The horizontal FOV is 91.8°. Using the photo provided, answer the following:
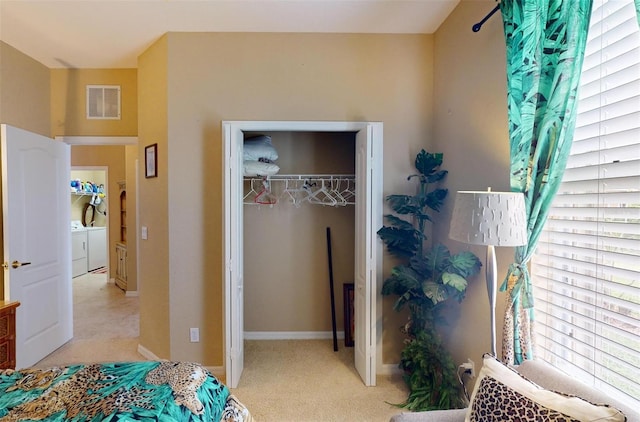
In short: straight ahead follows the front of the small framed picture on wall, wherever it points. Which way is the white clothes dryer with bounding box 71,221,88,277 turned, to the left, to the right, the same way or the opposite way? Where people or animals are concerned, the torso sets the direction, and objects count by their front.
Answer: to the left

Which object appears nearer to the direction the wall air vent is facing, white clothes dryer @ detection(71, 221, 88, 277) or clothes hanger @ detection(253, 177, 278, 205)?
the clothes hanger

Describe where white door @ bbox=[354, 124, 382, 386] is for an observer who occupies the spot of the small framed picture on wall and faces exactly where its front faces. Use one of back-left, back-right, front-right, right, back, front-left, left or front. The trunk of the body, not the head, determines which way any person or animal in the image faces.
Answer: left

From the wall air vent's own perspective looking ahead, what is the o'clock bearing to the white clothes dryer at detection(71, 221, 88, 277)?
The white clothes dryer is roughly at 6 o'clock from the wall air vent.

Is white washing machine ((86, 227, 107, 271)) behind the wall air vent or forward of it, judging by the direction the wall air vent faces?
behind

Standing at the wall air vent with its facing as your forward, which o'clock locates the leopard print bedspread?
The leopard print bedspread is roughly at 12 o'clock from the wall air vent.

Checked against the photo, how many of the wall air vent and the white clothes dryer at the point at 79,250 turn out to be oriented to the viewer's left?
0

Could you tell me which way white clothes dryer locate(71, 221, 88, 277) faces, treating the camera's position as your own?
facing the viewer and to the right of the viewer

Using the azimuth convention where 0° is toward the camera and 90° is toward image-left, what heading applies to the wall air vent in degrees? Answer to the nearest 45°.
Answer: approximately 0°

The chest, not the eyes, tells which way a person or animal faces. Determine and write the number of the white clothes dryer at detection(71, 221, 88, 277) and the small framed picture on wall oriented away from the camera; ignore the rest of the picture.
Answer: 0
